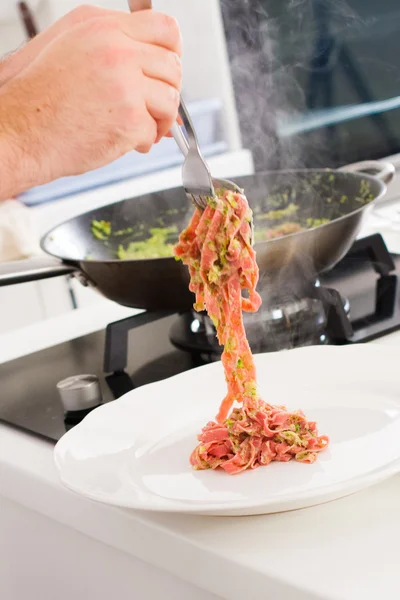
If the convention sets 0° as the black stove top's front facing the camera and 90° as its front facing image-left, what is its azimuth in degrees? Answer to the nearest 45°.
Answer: approximately 45°

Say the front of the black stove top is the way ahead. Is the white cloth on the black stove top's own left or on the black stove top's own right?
on the black stove top's own right

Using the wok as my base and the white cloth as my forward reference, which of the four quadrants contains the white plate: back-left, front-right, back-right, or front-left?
back-left
